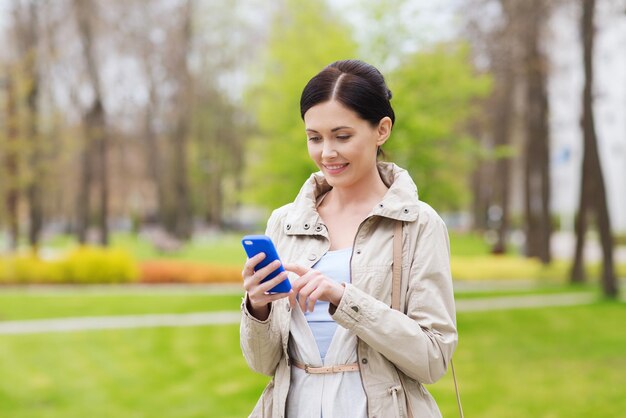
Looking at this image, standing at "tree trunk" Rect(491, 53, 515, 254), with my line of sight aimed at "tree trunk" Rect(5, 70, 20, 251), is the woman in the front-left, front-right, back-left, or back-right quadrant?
front-left

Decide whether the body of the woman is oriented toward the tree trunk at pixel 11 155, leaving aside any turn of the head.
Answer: no

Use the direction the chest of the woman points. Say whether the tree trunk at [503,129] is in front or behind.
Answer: behind

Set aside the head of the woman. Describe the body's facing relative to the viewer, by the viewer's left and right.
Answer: facing the viewer and to the left of the viewer

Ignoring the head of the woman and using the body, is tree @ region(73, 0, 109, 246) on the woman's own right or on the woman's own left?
on the woman's own right

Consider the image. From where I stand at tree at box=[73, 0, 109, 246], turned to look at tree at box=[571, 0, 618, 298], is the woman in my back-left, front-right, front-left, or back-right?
front-right

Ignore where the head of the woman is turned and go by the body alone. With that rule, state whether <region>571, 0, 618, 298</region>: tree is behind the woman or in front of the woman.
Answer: behind

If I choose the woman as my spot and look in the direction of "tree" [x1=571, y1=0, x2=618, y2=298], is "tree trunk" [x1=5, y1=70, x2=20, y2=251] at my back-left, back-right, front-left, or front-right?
front-left

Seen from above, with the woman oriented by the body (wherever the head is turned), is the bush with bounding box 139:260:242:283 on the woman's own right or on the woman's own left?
on the woman's own right

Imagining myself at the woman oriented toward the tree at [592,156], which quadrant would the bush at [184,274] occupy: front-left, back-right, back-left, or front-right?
front-left

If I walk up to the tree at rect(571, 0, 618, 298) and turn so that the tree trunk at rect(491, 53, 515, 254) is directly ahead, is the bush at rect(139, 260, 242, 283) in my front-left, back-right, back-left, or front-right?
front-left

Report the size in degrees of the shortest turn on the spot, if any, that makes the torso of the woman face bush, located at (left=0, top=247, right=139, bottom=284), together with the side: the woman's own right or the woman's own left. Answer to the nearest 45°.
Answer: approximately 135° to the woman's own right

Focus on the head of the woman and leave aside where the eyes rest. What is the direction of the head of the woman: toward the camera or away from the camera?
toward the camera
